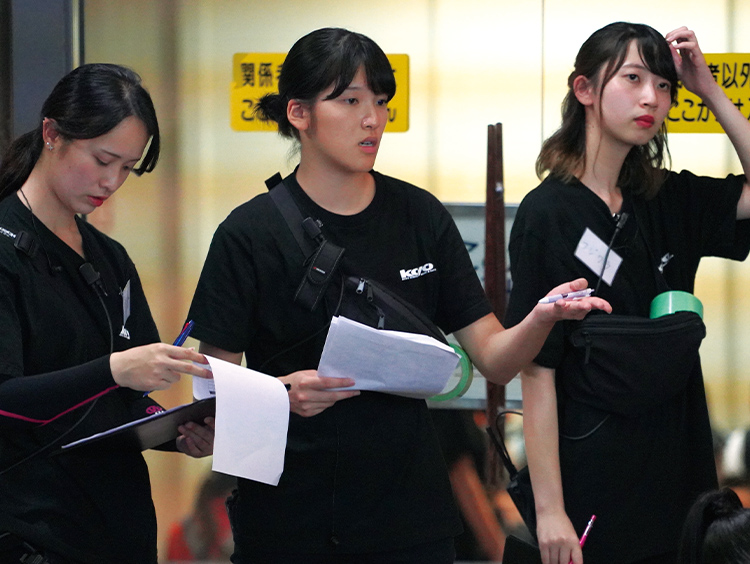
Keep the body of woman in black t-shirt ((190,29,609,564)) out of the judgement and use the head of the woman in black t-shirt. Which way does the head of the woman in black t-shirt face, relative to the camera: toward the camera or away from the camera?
toward the camera

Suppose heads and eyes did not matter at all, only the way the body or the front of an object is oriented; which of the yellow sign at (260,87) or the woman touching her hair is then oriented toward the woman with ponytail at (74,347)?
the yellow sign

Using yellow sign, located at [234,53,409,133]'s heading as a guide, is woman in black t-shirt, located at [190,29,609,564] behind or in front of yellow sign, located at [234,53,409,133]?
in front

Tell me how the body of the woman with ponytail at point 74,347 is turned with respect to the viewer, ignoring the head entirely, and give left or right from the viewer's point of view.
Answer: facing the viewer and to the right of the viewer

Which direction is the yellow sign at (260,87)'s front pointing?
toward the camera

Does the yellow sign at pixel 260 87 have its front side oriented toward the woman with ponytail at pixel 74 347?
yes

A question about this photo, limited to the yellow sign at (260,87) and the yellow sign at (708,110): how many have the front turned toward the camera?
2

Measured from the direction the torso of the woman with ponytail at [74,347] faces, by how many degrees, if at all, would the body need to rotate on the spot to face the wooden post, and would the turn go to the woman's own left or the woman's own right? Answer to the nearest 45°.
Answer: approximately 90° to the woman's own left

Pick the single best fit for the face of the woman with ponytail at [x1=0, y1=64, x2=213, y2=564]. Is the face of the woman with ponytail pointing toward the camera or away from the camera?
toward the camera

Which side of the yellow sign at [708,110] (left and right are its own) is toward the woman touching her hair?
front

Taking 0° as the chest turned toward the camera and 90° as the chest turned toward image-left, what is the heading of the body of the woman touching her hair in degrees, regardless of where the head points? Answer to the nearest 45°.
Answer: approximately 315°

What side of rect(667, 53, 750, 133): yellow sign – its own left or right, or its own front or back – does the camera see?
front

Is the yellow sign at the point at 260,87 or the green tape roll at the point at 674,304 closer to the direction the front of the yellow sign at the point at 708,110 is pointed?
the green tape roll
